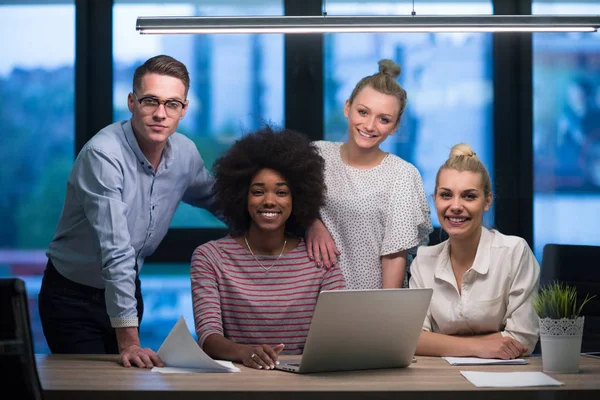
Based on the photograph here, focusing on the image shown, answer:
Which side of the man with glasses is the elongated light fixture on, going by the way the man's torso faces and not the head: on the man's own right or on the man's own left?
on the man's own left

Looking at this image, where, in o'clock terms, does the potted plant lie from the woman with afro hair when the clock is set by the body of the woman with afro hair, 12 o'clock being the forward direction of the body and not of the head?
The potted plant is roughly at 10 o'clock from the woman with afro hair.

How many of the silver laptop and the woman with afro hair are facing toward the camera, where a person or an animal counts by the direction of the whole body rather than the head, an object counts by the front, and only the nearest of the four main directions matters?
1

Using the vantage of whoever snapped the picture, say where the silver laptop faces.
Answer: facing away from the viewer and to the left of the viewer
